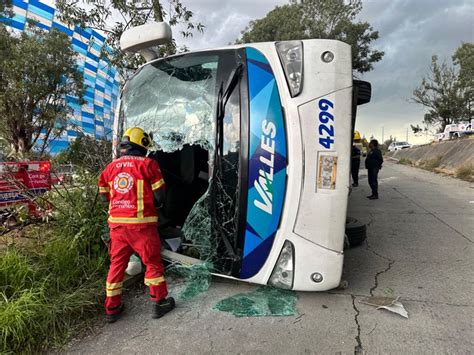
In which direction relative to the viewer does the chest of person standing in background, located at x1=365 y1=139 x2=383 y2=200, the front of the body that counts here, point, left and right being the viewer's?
facing to the left of the viewer

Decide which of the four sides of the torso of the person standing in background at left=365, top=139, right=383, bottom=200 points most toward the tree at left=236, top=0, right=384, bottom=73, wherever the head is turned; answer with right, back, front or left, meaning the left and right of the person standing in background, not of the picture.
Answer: right

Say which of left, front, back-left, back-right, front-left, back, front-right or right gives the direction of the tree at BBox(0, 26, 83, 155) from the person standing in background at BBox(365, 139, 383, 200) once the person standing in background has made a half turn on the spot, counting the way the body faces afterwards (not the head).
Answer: back

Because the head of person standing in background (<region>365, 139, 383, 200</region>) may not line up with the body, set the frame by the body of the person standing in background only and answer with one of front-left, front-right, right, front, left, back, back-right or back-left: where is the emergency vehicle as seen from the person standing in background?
front-left

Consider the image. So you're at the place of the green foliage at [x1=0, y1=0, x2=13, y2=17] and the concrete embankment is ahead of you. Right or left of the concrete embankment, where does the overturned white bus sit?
right

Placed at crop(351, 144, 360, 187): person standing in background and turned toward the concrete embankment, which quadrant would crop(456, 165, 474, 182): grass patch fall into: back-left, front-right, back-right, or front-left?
front-right

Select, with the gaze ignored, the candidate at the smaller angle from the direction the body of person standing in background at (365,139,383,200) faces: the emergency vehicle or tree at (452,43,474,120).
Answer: the emergency vehicle

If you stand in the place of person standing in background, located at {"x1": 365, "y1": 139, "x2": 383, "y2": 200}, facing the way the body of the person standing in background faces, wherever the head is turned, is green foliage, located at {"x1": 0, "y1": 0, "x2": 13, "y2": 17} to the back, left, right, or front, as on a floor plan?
front

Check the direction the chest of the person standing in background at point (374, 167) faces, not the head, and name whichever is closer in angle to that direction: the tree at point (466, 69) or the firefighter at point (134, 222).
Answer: the firefighter
